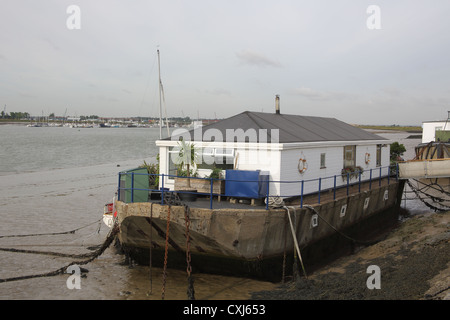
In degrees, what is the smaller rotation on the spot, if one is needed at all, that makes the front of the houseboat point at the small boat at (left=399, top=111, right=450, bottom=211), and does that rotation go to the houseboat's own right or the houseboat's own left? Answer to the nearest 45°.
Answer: approximately 180°

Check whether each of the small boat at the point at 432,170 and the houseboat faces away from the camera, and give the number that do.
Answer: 0

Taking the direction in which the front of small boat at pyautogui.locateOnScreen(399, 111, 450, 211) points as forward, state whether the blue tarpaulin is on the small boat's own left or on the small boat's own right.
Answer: on the small boat's own left
